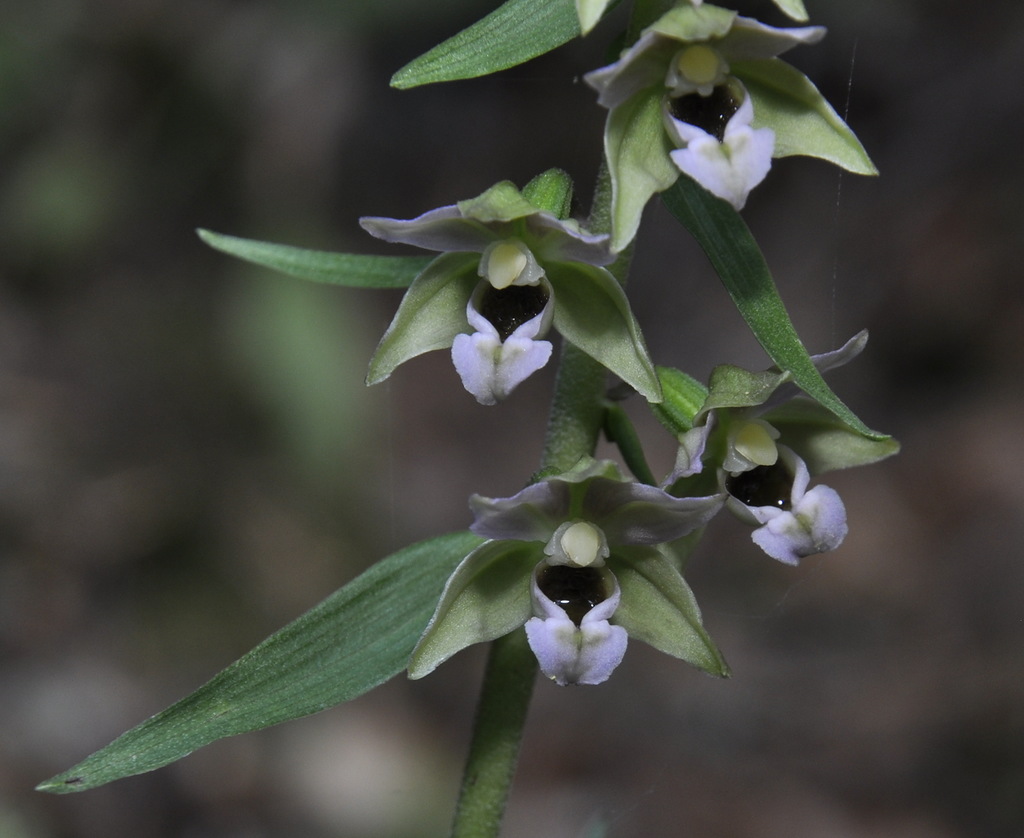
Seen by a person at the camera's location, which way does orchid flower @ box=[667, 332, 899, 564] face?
facing the viewer and to the right of the viewer

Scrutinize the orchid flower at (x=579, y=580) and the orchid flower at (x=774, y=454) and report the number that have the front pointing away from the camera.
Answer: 0
